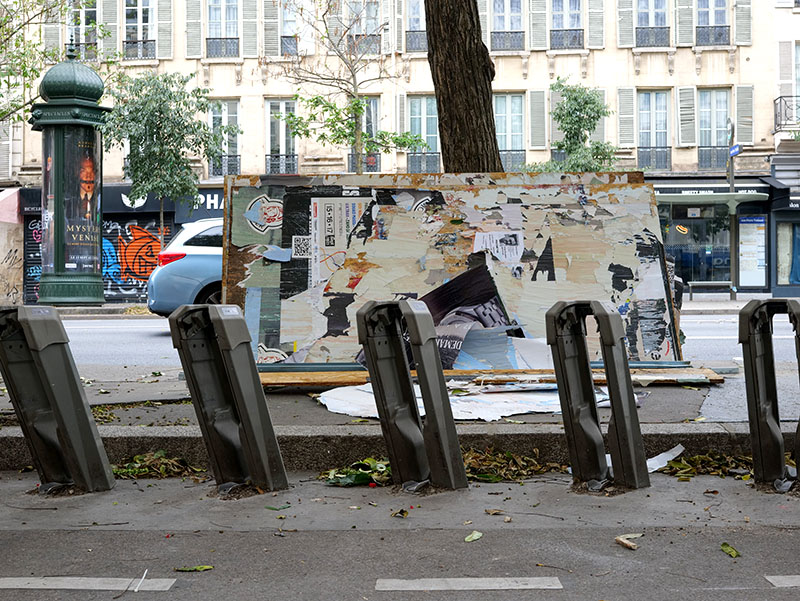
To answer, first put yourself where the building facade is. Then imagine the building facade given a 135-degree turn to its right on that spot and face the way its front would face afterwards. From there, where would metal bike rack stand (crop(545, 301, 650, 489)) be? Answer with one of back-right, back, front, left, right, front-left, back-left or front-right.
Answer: back-left

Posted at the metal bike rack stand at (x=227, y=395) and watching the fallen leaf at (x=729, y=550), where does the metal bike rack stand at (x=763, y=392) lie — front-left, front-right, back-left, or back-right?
front-left

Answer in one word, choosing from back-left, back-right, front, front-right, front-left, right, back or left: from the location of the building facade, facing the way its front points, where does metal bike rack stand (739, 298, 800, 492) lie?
front

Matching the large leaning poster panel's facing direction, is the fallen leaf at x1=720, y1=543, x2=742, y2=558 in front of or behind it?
in front

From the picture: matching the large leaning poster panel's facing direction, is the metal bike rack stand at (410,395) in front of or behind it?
in front

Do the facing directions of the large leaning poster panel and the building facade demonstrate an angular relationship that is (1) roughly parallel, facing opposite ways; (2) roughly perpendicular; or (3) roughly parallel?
roughly parallel

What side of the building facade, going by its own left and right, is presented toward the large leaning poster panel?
front

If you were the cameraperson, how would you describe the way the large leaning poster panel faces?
facing the viewer

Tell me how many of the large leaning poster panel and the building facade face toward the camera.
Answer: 2

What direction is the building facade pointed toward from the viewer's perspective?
toward the camera

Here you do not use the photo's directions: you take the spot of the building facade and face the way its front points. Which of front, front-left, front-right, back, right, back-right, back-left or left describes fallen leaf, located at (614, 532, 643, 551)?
front

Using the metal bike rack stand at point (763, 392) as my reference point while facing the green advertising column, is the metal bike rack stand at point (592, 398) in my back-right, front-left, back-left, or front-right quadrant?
front-left

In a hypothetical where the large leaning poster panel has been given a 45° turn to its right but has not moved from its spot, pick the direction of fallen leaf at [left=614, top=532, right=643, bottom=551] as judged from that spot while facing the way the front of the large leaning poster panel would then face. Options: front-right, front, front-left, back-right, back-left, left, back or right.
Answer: front-left
